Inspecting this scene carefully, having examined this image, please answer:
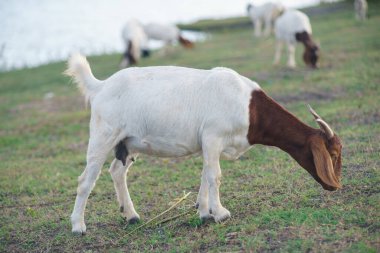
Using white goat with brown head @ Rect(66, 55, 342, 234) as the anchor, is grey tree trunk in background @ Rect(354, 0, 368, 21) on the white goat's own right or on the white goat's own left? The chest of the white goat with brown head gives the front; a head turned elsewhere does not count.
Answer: on the white goat's own left

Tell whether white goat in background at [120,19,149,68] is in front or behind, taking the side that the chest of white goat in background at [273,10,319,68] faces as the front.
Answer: behind

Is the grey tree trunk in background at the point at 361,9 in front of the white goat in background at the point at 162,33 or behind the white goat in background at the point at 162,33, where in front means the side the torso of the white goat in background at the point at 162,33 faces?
in front

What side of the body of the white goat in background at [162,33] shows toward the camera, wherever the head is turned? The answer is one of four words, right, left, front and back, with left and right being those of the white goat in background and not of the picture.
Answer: right

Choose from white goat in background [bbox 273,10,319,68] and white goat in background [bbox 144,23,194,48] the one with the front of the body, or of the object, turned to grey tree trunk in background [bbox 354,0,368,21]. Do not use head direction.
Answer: white goat in background [bbox 144,23,194,48]

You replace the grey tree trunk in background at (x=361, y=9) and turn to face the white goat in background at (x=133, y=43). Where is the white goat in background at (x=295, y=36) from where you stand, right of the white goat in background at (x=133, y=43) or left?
left

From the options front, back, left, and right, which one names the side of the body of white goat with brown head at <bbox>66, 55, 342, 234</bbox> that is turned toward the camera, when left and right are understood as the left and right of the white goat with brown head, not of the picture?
right

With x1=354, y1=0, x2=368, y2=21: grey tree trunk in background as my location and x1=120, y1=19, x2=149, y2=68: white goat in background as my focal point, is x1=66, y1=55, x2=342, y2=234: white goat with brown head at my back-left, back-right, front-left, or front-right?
front-left

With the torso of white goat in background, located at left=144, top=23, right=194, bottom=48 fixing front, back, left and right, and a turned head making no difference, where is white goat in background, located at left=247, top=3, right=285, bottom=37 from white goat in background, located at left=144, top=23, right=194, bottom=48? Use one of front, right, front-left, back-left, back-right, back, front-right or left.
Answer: front
